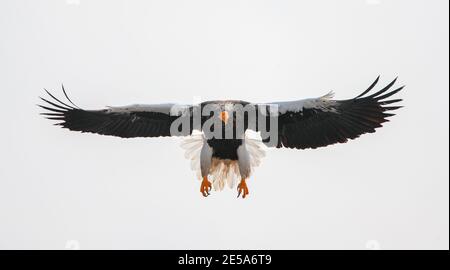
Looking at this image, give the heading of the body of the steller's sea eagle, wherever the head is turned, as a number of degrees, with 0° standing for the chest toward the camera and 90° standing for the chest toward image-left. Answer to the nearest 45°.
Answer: approximately 0°
